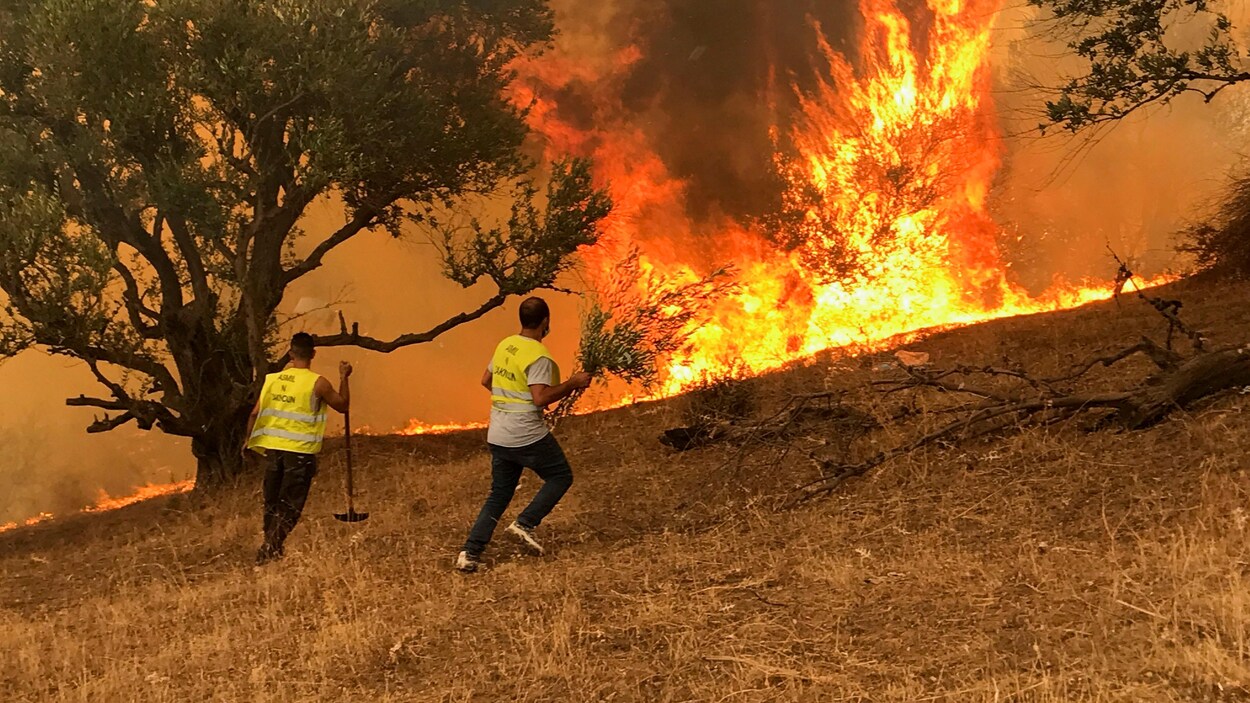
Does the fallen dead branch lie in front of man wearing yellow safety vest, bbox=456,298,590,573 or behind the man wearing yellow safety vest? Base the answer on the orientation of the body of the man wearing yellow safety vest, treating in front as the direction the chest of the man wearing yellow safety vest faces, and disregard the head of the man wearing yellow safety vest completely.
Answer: in front

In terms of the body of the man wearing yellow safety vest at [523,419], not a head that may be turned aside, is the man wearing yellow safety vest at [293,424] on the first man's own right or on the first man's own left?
on the first man's own left

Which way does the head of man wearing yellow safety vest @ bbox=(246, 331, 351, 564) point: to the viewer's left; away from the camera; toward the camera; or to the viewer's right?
away from the camera

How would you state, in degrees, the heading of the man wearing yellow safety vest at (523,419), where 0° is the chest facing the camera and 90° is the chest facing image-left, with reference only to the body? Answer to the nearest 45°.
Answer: approximately 225°

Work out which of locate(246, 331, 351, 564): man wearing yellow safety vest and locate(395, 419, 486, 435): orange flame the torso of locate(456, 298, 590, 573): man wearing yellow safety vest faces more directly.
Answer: the orange flame

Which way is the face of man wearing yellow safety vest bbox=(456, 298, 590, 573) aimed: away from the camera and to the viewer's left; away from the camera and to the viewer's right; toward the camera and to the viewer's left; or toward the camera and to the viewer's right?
away from the camera and to the viewer's right

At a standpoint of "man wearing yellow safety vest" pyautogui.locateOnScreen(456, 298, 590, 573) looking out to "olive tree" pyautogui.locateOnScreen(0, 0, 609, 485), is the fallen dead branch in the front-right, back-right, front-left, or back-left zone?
back-right

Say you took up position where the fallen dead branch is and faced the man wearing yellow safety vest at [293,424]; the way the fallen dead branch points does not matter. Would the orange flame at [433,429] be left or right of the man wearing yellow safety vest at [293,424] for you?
right

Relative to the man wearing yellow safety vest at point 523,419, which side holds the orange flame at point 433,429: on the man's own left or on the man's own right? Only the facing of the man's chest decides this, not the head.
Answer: on the man's own left

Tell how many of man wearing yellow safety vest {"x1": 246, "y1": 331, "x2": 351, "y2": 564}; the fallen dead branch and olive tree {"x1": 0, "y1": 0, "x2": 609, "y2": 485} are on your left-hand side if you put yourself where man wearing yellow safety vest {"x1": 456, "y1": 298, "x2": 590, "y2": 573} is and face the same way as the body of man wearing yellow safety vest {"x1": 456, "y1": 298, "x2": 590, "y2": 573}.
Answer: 2

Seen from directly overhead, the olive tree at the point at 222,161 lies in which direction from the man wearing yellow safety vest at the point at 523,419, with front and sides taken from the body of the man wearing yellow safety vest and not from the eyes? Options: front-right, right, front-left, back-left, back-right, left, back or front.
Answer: left
